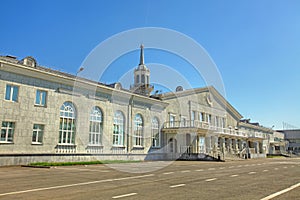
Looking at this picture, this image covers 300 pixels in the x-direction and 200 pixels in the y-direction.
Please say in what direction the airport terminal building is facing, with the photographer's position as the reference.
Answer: facing the viewer and to the right of the viewer
